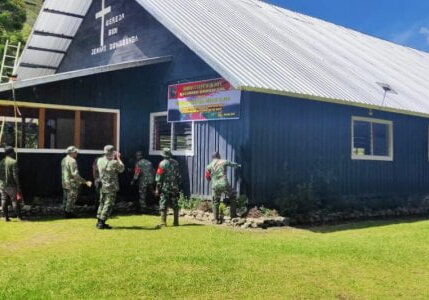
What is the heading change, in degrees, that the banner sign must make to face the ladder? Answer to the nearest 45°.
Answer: approximately 135° to its right

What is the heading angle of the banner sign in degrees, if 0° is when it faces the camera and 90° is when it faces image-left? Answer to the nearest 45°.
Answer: approximately 0°

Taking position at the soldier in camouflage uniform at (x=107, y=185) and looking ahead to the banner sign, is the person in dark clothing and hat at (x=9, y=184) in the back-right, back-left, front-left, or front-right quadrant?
back-left

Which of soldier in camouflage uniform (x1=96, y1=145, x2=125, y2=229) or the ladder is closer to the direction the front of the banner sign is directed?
the soldier in camouflage uniform

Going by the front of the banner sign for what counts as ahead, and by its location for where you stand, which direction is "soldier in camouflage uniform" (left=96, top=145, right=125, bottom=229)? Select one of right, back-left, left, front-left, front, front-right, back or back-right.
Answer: front-right

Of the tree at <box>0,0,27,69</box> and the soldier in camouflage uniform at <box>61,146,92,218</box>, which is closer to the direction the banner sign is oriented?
the soldier in camouflage uniform

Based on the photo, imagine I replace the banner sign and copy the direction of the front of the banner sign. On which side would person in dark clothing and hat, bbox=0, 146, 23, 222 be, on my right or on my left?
on my right

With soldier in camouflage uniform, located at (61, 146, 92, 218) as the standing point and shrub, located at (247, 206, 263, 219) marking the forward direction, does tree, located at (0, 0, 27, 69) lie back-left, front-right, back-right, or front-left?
back-left

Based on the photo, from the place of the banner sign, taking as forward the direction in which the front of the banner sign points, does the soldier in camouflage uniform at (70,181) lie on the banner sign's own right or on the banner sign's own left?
on the banner sign's own right
